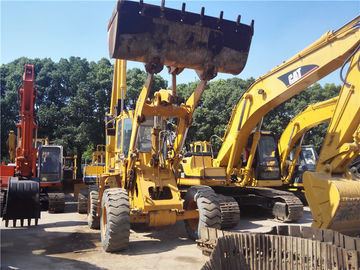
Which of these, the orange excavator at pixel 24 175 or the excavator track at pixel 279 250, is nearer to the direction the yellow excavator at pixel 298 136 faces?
the excavator track

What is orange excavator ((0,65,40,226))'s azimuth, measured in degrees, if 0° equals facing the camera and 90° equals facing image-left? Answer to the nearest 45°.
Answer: approximately 0°

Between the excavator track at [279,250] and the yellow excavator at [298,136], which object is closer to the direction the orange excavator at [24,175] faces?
the excavator track

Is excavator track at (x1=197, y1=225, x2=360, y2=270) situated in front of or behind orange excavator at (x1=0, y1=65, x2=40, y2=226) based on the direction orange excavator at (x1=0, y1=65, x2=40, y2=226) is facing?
in front

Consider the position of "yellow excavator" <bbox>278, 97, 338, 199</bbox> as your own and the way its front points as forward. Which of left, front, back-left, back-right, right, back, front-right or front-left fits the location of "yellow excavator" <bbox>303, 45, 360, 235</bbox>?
front-right

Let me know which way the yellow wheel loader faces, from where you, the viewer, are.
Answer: facing the viewer and to the right of the viewer

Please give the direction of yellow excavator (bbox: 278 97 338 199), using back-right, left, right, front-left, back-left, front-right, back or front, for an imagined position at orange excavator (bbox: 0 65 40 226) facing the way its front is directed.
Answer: left
